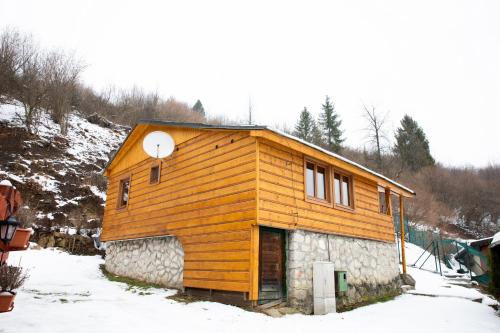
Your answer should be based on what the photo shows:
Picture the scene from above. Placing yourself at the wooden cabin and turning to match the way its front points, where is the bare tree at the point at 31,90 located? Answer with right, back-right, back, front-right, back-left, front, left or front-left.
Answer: back

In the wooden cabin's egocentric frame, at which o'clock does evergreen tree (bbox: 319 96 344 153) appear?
The evergreen tree is roughly at 8 o'clock from the wooden cabin.

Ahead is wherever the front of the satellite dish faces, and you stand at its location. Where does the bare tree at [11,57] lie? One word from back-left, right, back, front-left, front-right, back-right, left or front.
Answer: back-right

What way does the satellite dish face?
toward the camera

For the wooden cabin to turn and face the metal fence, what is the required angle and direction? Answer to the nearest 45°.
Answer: approximately 90° to its left

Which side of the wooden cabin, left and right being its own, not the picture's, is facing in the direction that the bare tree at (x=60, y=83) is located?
back

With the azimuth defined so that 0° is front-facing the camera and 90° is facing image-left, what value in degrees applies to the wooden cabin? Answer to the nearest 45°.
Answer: approximately 315°

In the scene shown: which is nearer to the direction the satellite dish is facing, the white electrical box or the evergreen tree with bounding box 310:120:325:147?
the white electrical box

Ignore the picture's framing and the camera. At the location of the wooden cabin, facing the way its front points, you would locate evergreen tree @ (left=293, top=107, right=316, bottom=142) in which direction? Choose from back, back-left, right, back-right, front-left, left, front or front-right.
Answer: back-left

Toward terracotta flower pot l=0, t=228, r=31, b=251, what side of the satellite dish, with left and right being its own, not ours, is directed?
front

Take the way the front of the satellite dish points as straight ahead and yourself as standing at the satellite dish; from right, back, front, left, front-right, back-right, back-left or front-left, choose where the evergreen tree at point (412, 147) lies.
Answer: back-left
